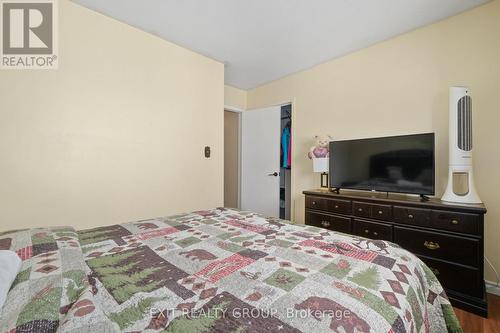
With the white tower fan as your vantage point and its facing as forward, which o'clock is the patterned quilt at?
The patterned quilt is roughly at 2 o'clock from the white tower fan.

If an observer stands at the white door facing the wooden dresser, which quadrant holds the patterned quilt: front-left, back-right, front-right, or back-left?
front-right

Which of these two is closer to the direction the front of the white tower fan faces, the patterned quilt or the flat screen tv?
the patterned quilt

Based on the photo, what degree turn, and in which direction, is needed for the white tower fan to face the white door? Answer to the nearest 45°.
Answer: approximately 135° to its right

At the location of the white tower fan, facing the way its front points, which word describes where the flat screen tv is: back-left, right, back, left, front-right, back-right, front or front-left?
back-right
